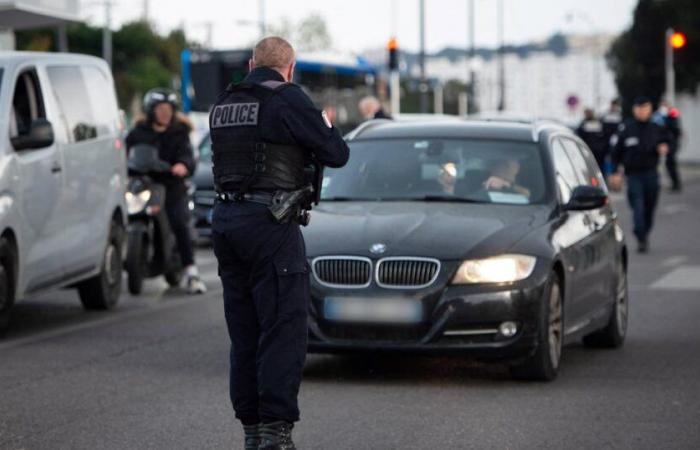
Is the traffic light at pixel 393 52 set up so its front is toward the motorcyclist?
yes

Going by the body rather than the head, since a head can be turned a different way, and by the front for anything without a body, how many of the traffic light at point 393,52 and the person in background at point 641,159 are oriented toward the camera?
2

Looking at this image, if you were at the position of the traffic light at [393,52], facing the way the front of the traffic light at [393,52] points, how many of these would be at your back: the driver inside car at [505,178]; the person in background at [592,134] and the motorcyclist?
0

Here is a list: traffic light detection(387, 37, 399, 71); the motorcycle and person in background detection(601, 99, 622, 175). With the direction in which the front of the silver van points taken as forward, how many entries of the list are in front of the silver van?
0

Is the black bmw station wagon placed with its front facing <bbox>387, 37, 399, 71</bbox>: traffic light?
no

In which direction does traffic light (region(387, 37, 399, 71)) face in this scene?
toward the camera

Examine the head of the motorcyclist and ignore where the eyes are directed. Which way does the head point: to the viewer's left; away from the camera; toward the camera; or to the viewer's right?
toward the camera

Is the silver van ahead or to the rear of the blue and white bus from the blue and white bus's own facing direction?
ahead

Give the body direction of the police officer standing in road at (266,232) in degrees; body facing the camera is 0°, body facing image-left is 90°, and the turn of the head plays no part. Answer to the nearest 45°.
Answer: approximately 225°

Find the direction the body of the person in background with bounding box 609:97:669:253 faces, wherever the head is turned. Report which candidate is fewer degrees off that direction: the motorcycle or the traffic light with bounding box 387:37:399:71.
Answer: the motorcycle

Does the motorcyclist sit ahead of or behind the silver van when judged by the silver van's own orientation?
behind

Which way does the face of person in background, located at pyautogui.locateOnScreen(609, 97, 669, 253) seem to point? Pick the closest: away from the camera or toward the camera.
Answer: toward the camera

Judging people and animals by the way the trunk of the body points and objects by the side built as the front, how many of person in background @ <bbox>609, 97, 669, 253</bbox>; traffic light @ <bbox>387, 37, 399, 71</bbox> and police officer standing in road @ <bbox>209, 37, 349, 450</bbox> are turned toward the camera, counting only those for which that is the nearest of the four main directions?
2

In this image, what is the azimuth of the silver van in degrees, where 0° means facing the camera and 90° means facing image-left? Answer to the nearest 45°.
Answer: approximately 45°

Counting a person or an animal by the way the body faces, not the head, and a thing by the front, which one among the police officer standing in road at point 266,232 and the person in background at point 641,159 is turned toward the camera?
the person in background

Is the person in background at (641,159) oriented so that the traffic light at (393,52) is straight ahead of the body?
no
